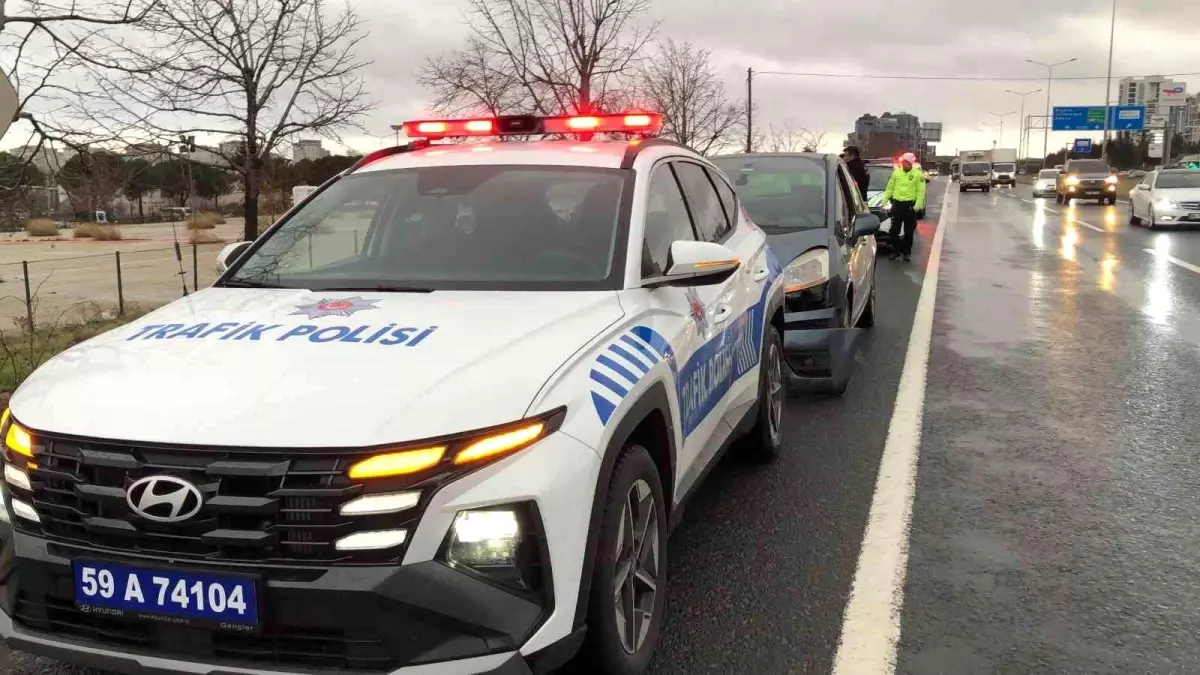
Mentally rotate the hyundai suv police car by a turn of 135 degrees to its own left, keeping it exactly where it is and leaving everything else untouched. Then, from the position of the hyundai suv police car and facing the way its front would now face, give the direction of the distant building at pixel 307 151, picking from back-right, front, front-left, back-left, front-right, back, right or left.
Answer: left

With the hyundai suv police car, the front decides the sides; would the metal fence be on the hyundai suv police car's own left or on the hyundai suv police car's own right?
on the hyundai suv police car's own right

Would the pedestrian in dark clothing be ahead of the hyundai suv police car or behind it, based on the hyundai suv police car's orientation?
behind

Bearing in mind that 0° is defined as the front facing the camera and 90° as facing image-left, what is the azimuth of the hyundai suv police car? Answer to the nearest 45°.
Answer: approximately 45°
